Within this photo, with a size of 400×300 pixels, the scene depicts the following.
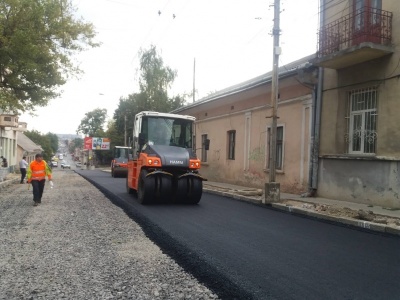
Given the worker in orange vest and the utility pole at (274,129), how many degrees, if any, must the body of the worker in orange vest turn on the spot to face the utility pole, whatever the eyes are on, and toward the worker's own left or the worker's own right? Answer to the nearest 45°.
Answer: approximately 90° to the worker's own left

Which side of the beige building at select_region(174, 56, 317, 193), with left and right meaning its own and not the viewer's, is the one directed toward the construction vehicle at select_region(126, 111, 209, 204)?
front

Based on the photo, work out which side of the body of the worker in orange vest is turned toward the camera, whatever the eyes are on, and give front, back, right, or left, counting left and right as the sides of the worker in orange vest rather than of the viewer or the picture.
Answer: front

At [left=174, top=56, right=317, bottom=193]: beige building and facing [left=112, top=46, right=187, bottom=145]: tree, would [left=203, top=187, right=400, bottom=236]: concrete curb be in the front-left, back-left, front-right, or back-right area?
back-left

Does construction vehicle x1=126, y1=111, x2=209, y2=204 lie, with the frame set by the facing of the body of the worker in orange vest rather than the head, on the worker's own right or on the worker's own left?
on the worker's own left

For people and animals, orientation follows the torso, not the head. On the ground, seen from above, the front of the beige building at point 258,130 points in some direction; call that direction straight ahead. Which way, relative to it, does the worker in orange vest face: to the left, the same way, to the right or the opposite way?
to the left

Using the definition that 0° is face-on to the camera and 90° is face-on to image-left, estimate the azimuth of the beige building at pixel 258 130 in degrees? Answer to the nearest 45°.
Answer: approximately 45°

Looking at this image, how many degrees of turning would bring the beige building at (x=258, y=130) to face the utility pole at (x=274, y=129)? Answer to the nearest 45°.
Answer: approximately 45° to its left

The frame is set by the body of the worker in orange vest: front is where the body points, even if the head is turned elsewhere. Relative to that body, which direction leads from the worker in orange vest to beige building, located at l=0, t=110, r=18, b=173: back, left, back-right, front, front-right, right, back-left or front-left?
back

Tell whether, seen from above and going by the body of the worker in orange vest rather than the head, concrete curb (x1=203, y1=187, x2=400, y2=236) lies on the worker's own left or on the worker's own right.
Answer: on the worker's own left

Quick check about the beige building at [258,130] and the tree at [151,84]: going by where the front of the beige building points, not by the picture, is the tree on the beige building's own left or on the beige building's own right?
on the beige building's own right

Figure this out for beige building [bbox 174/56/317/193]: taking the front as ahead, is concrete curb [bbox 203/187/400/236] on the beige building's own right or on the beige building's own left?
on the beige building's own left
